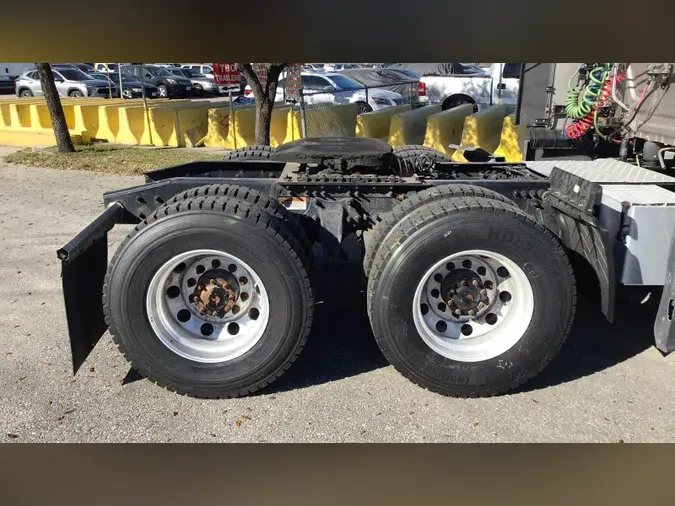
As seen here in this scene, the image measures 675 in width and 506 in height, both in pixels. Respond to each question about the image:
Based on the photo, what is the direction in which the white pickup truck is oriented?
to the viewer's right

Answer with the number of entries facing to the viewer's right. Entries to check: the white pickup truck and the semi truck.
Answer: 2

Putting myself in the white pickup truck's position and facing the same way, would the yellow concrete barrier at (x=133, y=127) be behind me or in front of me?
behind

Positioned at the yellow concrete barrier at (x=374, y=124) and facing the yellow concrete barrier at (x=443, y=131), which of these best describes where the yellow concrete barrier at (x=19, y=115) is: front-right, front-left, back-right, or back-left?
back-right

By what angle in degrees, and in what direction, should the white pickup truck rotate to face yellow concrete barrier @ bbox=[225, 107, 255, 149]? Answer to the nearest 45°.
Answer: approximately 135° to its right

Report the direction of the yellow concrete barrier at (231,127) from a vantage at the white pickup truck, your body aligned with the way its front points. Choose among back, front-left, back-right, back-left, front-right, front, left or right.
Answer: back-right

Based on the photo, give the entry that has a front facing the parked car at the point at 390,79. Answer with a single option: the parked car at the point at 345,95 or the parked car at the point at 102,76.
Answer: the parked car at the point at 102,76

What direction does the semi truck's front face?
to the viewer's right

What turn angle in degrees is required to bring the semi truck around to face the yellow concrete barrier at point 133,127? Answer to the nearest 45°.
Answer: approximately 135° to its left
